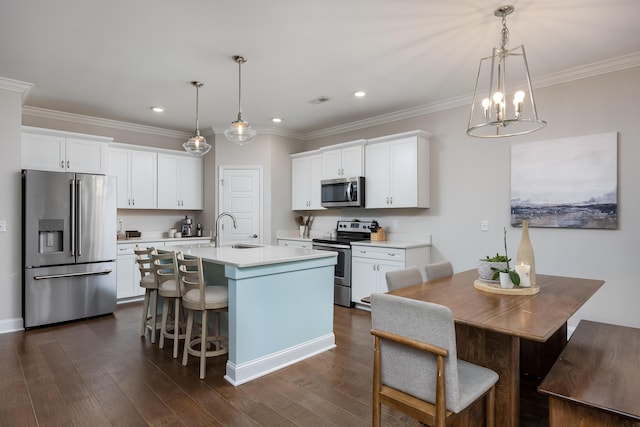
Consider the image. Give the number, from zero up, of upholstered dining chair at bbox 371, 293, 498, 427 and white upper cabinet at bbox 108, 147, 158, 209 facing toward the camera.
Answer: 1

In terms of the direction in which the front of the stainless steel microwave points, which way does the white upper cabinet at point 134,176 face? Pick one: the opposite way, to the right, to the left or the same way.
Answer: to the left

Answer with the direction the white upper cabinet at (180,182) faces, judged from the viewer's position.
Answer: facing the viewer and to the right of the viewer

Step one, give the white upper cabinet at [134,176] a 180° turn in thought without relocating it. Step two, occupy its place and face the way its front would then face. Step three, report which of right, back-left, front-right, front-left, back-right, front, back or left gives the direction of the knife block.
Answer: back-right

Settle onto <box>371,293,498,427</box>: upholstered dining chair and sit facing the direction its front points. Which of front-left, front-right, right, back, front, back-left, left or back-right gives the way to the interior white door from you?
left

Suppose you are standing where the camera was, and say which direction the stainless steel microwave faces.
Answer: facing the viewer and to the left of the viewer

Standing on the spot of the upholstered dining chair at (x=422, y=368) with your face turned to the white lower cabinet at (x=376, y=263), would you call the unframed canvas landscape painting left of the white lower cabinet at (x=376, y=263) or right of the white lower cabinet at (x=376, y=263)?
right

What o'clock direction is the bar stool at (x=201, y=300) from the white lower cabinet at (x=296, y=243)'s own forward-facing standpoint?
The bar stool is roughly at 11 o'clock from the white lower cabinet.

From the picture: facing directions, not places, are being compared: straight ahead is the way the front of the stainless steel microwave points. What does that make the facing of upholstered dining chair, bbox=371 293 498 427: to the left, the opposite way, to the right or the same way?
the opposite way

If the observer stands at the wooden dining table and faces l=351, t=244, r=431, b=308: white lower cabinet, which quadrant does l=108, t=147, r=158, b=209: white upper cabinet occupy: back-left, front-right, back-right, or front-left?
front-left

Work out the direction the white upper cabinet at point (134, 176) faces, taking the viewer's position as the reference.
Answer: facing the viewer

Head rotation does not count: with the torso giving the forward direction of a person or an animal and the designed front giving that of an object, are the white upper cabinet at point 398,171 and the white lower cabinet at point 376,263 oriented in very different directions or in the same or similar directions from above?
same or similar directions

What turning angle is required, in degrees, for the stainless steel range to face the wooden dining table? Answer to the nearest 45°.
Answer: approximately 45° to its left

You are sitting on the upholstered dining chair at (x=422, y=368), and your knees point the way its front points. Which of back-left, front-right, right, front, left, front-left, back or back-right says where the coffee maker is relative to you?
left

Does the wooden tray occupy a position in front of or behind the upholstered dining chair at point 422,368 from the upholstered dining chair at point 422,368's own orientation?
in front

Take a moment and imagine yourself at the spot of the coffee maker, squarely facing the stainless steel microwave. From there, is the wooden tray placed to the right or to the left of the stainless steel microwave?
right
